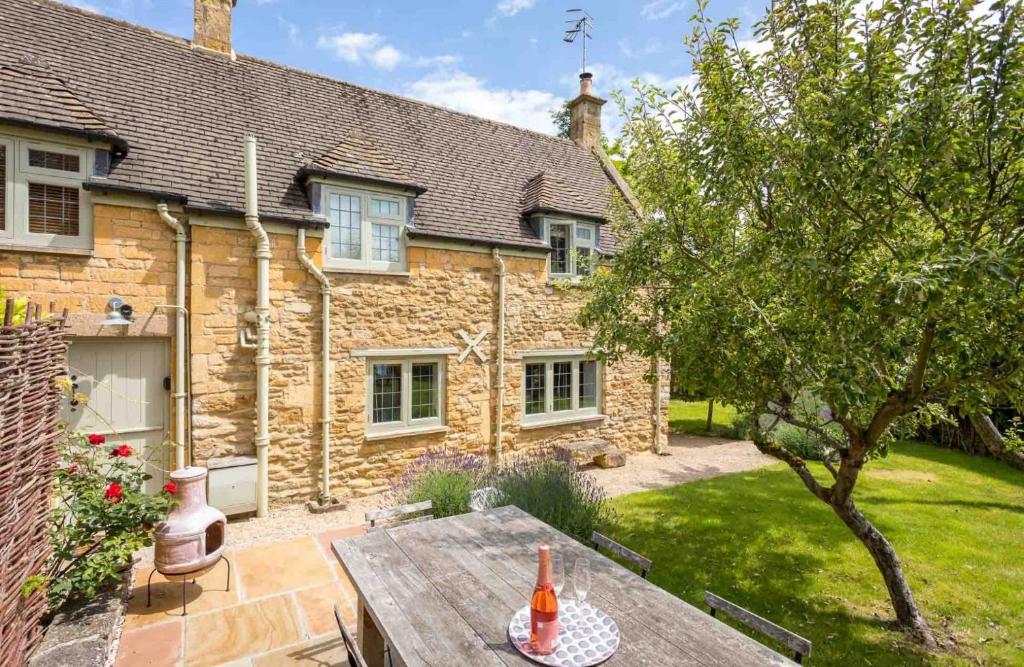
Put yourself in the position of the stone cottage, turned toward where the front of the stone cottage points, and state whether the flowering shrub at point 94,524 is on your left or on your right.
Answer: on your right

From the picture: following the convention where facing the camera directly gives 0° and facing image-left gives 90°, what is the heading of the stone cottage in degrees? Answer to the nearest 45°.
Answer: approximately 315°

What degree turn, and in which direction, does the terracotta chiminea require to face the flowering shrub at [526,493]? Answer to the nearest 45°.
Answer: approximately 45° to its left

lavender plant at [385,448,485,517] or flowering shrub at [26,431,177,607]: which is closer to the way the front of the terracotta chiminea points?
the lavender plant

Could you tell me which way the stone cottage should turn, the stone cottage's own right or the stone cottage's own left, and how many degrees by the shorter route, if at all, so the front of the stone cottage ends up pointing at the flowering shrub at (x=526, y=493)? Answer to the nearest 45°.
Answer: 0° — it already faces it

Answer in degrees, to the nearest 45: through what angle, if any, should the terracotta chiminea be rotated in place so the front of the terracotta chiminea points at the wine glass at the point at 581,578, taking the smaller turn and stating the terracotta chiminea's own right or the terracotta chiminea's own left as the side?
0° — it already faces it

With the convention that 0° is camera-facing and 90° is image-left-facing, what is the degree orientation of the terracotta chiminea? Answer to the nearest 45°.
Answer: approximately 315°

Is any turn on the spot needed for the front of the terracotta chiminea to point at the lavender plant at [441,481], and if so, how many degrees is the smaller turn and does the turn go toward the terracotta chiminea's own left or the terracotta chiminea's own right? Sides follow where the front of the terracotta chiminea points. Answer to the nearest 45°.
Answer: approximately 45° to the terracotta chiminea's own left

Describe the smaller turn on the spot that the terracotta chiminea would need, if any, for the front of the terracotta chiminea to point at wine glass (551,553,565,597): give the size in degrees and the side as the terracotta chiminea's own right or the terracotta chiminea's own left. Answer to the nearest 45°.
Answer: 0° — it already faces it
